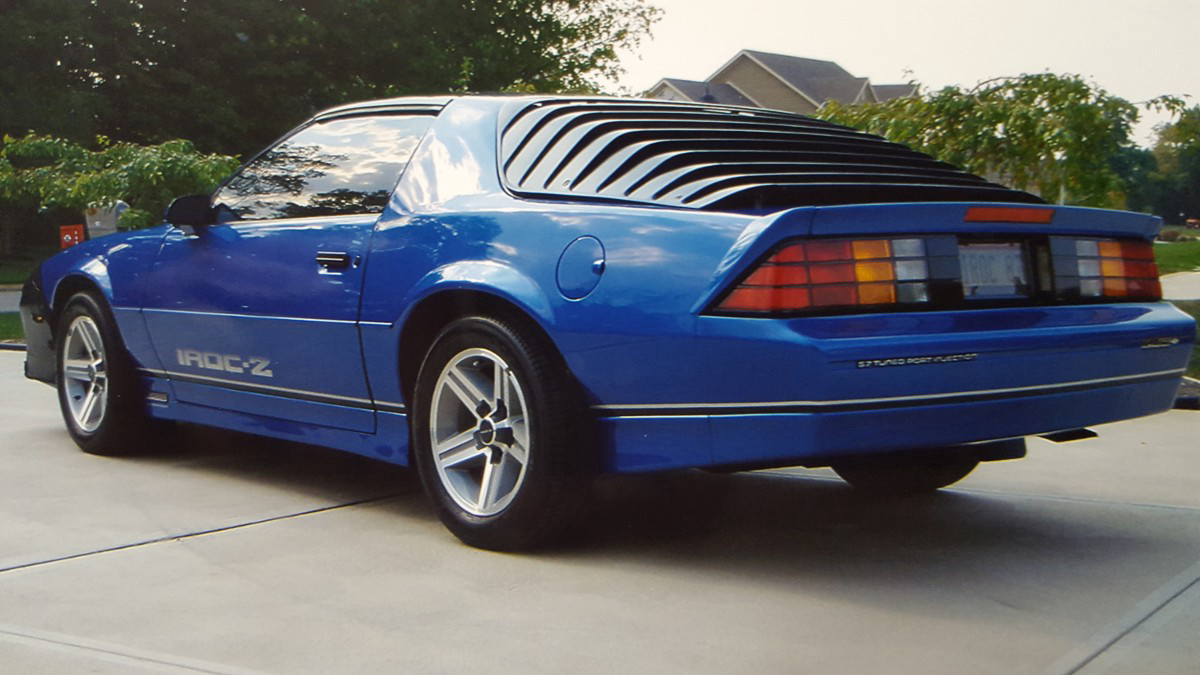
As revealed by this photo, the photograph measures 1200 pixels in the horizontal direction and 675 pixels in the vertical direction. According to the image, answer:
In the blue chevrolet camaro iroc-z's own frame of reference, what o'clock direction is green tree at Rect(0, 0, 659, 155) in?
The green tree is roughly at 1 o'clock from the blue chevrolet camaro iroc-z.

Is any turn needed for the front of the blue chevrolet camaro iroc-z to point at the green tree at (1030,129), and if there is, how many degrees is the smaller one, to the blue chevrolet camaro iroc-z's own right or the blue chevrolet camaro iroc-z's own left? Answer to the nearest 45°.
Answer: approximately 90° to the blue chevrolet camaro iroc-z's own right

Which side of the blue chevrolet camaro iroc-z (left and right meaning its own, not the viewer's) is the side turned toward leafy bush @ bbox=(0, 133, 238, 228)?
front

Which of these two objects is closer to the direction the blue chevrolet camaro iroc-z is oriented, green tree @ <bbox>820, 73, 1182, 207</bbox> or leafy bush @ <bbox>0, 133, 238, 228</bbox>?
the leafy bush

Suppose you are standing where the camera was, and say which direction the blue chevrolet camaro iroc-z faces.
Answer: facing away from the viewer and to the left of the viewer
